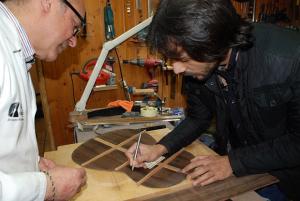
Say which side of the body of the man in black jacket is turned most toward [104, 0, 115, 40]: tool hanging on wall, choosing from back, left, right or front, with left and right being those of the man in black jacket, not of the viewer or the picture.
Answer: right

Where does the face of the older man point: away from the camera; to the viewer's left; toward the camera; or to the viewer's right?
to the viewer's right

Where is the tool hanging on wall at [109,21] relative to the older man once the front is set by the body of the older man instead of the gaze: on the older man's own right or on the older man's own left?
on the older man's own left

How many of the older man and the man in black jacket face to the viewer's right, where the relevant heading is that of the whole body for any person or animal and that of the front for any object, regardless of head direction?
1

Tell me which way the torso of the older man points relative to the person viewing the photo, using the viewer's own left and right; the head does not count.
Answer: facing to the right of the viewer

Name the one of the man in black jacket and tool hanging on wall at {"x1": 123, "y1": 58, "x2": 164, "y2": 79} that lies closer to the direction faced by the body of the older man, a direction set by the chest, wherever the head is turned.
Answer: the man in black jacket

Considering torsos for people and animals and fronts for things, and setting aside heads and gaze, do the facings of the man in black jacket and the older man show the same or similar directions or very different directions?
very different directions

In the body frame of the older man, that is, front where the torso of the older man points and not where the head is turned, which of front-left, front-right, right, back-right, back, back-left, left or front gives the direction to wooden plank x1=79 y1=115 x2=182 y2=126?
front-left
